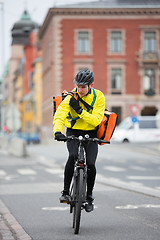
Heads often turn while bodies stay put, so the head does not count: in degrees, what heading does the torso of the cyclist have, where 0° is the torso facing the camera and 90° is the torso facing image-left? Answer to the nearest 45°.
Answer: approximately 0°

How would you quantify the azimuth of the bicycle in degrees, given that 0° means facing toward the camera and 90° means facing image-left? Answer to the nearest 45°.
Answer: approximately 0°

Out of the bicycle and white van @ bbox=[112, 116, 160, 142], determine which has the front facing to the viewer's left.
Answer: the white van

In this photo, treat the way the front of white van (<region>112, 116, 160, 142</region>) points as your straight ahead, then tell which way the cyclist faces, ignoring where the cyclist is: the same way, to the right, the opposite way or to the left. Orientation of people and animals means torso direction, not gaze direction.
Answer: to the left

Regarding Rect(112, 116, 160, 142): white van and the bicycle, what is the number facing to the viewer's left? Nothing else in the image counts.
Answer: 1

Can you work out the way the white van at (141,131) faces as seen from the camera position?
facing to the left of the viewer

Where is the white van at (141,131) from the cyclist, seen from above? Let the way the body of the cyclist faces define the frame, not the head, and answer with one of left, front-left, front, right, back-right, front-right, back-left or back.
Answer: back

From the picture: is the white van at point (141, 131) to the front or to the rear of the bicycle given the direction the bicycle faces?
to the rear
